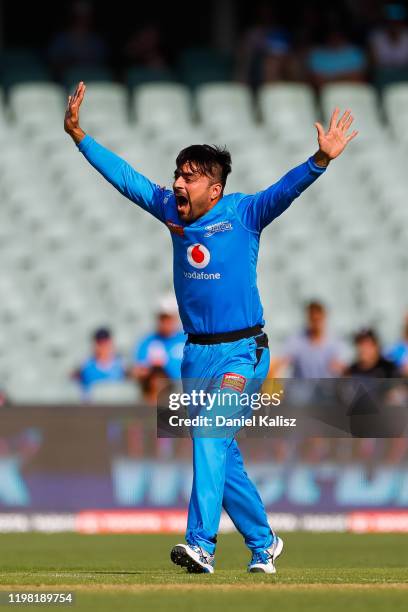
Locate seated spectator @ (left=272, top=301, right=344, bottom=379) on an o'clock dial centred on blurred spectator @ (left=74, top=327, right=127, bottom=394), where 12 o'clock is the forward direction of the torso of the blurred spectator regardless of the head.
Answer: The seated spectator is roughly at 9 o'clock from the blurred spectator.

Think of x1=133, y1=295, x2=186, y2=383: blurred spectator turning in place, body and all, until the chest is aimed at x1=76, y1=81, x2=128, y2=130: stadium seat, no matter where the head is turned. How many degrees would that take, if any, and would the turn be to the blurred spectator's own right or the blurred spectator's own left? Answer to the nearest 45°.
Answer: approximately 180°

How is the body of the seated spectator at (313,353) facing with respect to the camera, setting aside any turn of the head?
toward the camera

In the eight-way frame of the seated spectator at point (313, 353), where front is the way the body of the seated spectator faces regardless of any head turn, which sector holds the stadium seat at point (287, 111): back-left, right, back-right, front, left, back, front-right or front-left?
back

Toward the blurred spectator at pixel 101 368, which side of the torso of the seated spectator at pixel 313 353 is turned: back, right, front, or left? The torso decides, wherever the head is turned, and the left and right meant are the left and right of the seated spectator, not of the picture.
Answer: right

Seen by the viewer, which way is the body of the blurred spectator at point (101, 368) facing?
toward the camera

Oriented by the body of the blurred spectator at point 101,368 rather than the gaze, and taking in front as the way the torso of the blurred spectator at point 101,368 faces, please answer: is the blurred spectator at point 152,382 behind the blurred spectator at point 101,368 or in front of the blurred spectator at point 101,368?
in front

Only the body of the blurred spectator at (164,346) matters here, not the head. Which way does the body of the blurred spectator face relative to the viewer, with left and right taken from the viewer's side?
facing the viewer

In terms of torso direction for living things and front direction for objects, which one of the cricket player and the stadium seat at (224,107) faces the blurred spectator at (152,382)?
the stadium seat

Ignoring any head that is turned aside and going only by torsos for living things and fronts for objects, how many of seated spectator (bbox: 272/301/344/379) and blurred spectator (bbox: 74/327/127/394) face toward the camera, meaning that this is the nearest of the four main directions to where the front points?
2

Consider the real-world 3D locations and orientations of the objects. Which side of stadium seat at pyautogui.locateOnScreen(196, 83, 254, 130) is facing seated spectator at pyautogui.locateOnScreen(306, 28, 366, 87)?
left

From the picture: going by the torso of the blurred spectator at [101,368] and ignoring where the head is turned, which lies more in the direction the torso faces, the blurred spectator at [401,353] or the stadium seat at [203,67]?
the blurred spectator

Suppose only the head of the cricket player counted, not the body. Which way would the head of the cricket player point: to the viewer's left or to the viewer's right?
to the viewer's left
